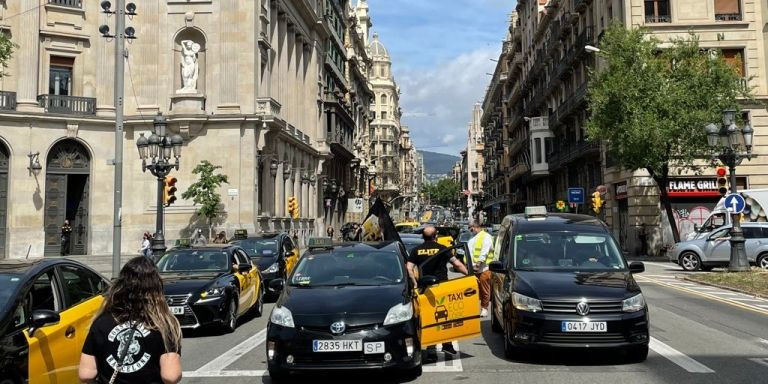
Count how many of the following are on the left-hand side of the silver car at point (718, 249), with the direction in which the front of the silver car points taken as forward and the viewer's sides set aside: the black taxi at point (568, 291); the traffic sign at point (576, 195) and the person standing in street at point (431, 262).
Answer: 2

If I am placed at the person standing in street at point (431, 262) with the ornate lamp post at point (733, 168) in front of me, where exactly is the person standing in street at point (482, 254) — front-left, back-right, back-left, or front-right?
front-left

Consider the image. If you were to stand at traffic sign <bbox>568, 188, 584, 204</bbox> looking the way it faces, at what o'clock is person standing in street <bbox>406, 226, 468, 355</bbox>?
The person standing in street is roughly at 12 o'clock from the traffic sign.

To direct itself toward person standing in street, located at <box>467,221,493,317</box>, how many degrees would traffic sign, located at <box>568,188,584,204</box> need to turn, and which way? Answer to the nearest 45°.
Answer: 0° — it already faces them

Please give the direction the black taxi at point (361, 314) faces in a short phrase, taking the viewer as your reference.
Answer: facing the viewer

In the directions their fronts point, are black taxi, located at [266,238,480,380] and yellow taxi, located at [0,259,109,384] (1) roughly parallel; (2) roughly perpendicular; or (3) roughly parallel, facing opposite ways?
roughly parallel

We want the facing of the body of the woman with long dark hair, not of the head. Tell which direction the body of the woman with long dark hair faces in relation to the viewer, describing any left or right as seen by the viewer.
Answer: facing away from the viewer

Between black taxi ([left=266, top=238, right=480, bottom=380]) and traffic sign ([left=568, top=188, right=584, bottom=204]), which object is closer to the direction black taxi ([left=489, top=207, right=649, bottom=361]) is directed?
the black taxi

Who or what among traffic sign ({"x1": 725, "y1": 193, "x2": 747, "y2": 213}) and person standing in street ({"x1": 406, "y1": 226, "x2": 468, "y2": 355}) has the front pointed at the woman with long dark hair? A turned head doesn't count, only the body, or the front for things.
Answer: the traffic sign

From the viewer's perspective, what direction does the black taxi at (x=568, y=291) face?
toward the camera

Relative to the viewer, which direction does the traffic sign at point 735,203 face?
toward the camera

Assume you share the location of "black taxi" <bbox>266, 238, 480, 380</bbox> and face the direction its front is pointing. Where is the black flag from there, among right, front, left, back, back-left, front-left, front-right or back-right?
back

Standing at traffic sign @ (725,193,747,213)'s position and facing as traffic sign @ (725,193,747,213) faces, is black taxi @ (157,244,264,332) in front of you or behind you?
in front

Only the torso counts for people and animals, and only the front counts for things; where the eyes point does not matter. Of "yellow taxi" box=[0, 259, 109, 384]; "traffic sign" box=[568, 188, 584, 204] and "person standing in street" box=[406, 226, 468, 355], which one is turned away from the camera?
the person standing in street
